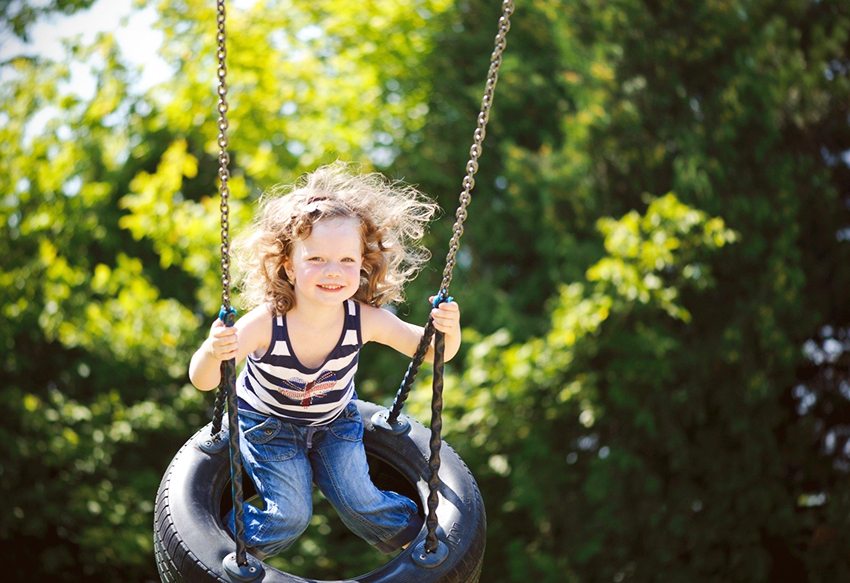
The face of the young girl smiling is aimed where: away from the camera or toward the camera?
toward the camera

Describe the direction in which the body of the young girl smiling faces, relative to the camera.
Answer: toward the camera

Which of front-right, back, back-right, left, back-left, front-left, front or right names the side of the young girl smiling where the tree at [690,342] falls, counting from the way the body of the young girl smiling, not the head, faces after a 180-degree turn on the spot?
front-right
